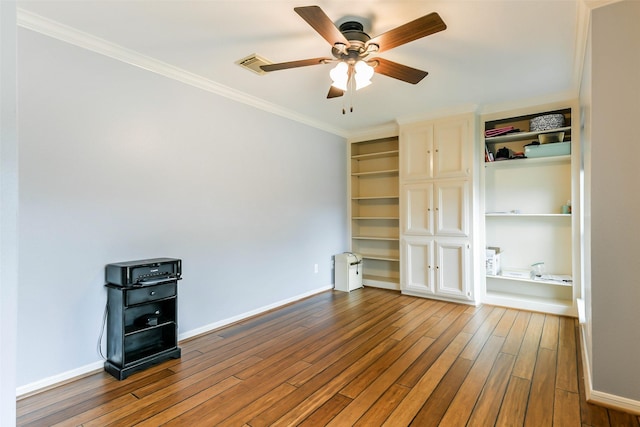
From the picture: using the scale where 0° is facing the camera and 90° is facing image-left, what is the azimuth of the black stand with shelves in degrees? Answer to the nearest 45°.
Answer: approximately 315°

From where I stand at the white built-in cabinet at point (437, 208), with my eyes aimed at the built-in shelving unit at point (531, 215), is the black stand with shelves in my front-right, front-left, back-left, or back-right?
back-right

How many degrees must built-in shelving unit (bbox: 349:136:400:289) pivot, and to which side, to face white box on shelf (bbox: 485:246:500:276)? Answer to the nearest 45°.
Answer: approximately 90° to its left

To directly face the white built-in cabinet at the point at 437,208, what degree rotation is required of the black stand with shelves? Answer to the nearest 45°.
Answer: approximately 45° to its left

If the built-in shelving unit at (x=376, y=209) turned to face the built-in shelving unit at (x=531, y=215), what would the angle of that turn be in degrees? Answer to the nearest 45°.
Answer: approximately 90° to its left

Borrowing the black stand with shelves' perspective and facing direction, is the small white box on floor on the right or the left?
on its left
